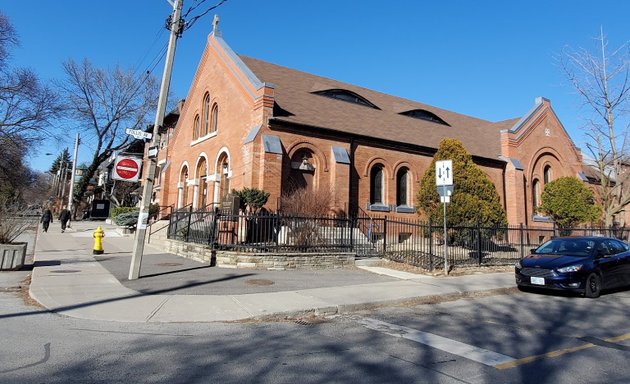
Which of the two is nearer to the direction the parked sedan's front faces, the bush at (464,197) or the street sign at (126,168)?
the street sign

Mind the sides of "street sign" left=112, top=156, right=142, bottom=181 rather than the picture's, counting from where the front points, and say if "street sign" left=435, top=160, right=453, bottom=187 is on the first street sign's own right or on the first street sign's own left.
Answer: on the first street sign's own left

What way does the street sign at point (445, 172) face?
toward the camera

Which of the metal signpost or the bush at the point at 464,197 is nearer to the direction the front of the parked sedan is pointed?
the metal signpost

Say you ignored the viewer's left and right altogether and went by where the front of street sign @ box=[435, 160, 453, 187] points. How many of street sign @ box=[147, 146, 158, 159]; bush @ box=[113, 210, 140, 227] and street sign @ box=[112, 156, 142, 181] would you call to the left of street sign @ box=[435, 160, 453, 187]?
0

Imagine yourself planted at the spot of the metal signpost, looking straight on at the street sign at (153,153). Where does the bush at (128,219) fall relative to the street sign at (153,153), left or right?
right

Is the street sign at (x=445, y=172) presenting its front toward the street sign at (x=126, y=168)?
no

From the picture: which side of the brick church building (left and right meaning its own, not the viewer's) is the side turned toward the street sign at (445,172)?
left

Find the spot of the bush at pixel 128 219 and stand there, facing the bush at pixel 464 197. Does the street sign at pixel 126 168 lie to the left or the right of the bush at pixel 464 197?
right

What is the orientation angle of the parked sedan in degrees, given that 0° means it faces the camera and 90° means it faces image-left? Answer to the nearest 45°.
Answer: approximately 45°

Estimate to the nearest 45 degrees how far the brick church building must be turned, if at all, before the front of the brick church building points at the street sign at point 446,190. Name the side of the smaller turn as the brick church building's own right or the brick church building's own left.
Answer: approximately 90° to the brick church building's own left

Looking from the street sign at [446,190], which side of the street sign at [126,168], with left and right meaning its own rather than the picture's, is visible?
left

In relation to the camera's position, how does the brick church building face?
facing the viewer and to the left of the viewer

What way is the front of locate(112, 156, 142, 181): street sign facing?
toward the camera
